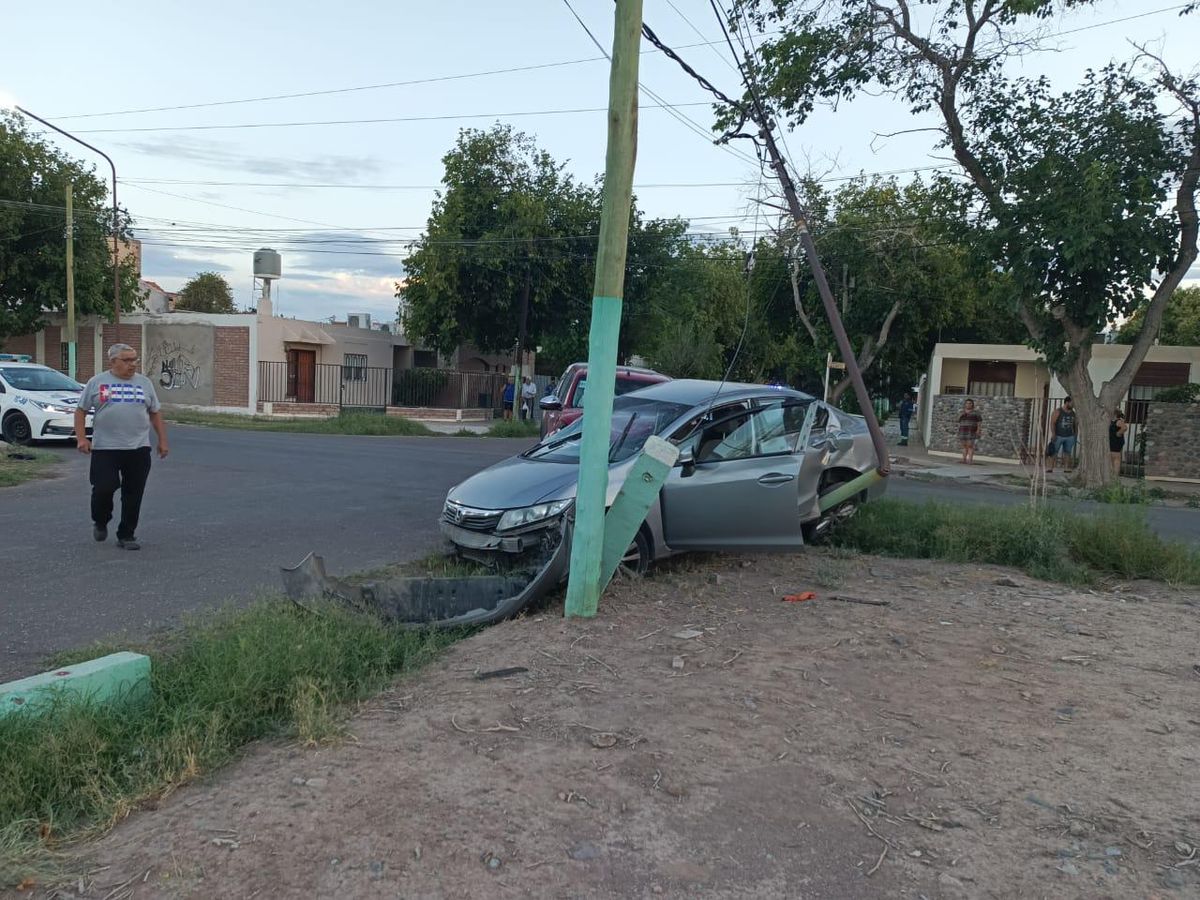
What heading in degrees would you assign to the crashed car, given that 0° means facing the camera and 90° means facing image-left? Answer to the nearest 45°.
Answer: approximately 45°

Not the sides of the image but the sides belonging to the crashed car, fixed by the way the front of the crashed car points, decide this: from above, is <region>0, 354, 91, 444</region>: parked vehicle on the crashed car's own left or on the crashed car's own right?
on the crashed car's own right

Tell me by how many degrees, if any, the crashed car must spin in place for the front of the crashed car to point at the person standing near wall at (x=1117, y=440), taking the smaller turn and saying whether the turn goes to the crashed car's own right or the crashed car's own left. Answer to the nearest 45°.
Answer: approximately 180°

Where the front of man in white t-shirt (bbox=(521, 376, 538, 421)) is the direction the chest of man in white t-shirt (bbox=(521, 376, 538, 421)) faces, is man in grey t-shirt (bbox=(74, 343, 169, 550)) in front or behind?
in front

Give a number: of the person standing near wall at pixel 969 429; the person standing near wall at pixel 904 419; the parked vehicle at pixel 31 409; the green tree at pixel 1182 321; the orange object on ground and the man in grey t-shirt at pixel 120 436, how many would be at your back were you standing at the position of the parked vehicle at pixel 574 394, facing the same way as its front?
3

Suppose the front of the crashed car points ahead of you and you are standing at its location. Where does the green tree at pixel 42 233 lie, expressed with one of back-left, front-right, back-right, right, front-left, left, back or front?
right

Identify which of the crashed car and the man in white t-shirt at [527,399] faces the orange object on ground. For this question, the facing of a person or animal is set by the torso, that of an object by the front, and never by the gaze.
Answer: the man in white t-shirt

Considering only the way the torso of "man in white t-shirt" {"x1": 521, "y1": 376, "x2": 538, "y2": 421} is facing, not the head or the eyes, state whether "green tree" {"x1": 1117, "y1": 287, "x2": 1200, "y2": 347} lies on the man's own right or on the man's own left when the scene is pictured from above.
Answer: on the man's own left

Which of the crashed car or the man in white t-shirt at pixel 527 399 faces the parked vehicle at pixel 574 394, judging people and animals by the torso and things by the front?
the man in white t-shirt

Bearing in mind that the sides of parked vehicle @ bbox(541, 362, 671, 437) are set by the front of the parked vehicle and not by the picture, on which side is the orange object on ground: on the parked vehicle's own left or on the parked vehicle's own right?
on the parked vehicle's own left

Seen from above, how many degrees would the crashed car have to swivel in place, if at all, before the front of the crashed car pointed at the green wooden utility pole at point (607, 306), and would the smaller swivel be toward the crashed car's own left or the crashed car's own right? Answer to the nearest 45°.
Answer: approximately 45° to the crashed car's own left
